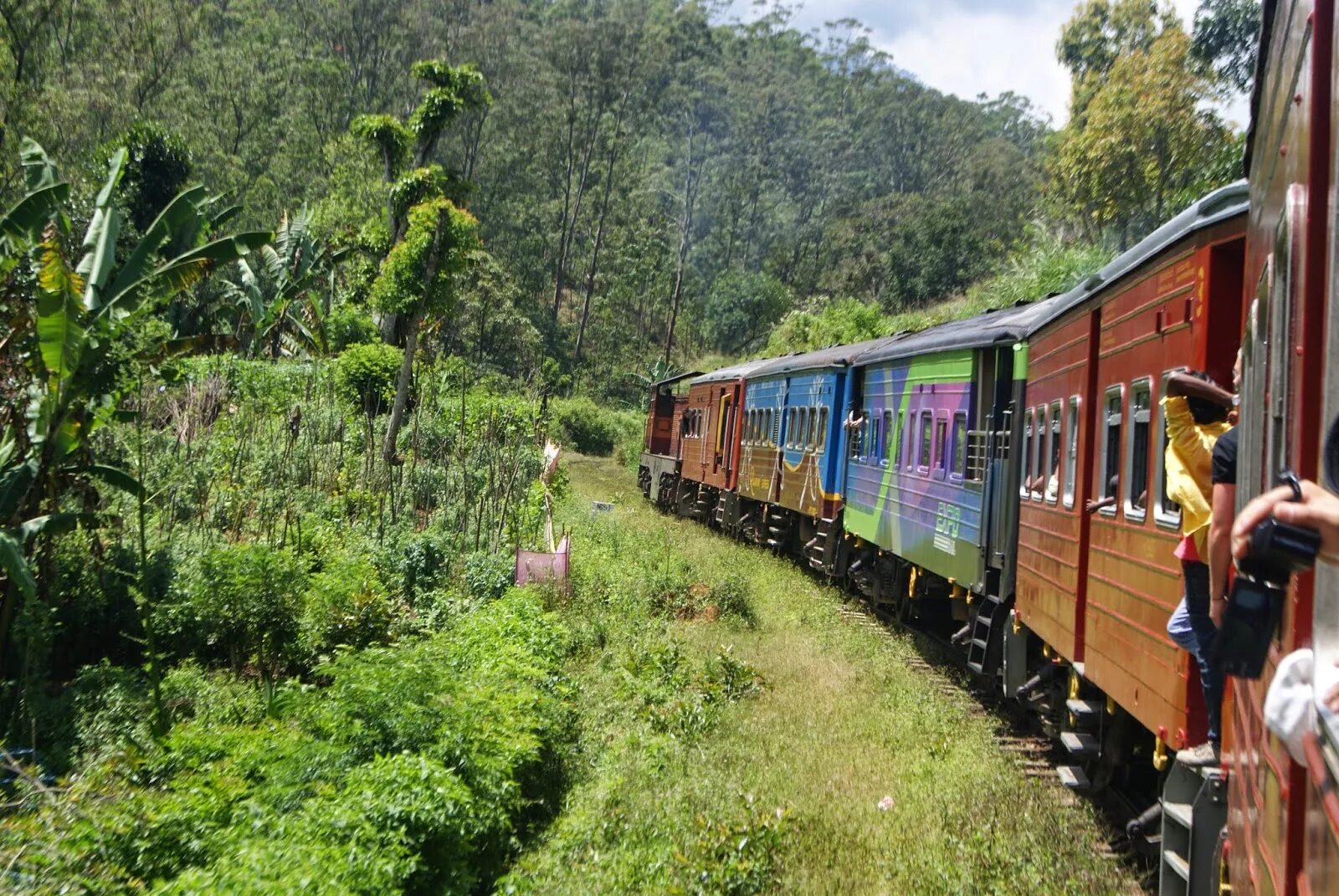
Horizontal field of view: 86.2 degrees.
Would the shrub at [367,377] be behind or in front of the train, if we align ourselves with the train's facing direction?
in front

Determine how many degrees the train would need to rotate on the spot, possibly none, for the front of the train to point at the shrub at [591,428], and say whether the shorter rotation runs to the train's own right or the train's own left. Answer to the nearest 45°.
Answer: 0° — it already faces it

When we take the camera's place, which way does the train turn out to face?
facing away from the viewer and to the left of the viewer

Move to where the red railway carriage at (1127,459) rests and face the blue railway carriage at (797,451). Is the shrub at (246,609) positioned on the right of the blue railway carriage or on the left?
left
